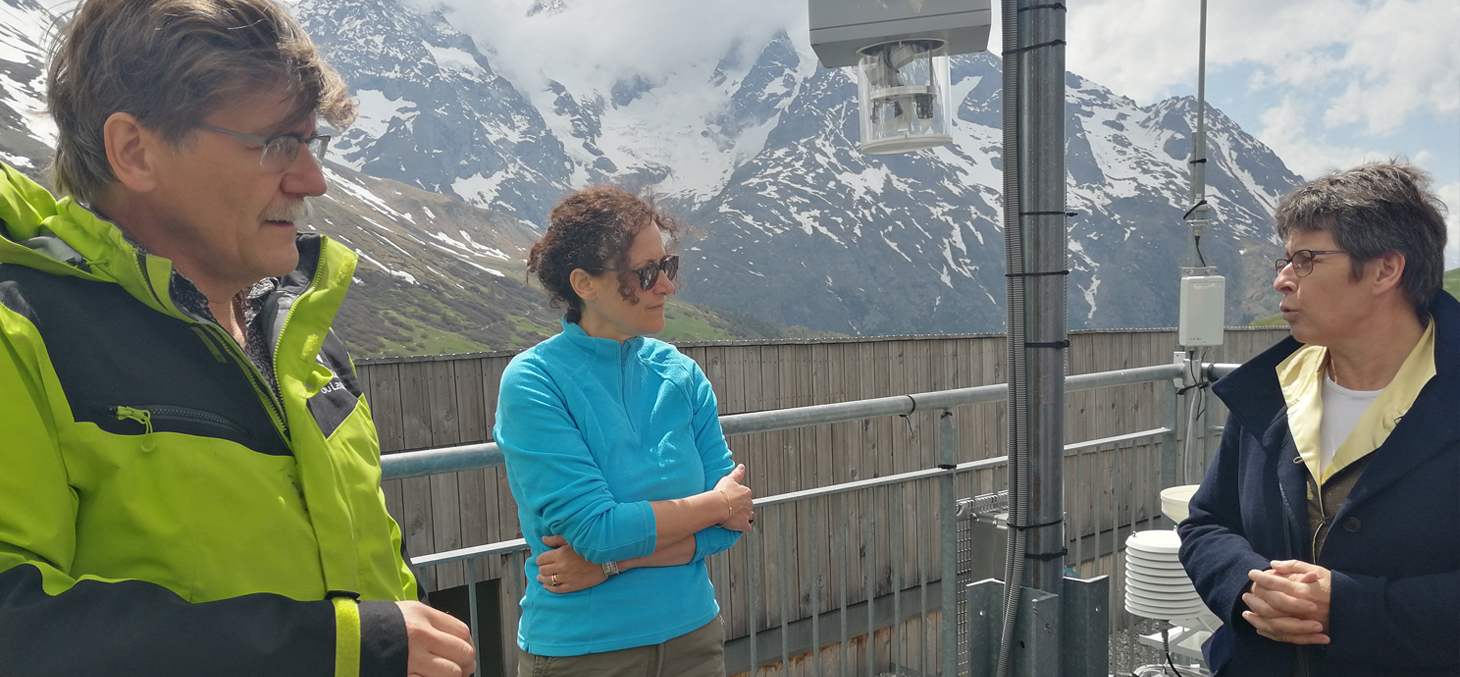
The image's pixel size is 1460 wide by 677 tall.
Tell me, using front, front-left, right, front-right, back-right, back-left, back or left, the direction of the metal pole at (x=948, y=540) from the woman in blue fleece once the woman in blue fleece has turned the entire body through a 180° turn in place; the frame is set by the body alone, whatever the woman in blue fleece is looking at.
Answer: right

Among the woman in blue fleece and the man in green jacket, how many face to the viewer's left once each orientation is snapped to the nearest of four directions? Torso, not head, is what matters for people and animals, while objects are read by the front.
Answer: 0

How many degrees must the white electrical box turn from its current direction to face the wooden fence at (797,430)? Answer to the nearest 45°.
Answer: approximately 135° to its right

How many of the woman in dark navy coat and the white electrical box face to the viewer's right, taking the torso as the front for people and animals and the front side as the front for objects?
0

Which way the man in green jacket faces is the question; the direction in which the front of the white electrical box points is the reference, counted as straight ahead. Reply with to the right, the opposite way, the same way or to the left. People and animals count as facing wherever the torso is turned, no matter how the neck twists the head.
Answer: to the left

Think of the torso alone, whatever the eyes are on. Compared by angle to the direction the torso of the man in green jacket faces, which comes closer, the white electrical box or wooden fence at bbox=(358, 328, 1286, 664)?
the white electrical box

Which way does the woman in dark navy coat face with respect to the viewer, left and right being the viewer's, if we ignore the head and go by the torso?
facing the viewer and to the left of the viewer

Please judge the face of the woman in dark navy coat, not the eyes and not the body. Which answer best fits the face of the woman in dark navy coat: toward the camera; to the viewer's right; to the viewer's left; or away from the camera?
to the viewer's left

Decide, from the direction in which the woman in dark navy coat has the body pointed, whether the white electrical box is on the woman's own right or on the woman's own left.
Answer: on the woman's own right

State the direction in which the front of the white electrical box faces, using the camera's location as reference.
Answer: facing the viewer

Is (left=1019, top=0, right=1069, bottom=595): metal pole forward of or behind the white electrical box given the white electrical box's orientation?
forward

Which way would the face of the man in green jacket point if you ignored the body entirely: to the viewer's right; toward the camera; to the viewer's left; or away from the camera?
to the viewer's right

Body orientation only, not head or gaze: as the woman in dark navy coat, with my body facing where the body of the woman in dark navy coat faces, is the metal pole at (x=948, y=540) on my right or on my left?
on my right

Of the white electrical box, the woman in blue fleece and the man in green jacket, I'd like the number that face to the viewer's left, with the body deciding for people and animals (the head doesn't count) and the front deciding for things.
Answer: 0

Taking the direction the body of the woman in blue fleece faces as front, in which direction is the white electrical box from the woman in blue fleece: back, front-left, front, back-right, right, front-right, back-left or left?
left
